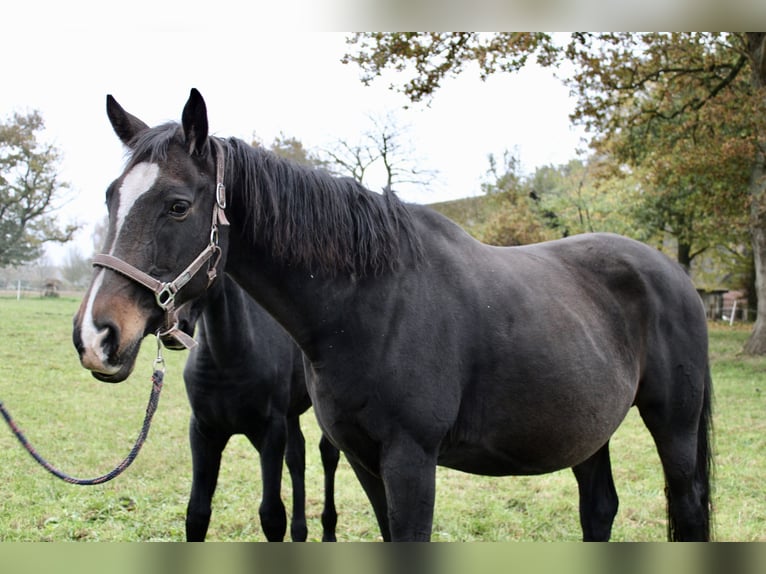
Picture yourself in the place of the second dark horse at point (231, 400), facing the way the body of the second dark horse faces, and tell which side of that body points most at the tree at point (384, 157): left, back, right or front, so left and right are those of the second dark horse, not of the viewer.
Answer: back

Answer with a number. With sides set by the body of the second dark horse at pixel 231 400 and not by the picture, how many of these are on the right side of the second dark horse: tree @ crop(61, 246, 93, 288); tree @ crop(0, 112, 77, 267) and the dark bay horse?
2

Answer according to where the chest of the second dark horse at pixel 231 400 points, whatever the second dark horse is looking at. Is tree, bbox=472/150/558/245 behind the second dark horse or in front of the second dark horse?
behind

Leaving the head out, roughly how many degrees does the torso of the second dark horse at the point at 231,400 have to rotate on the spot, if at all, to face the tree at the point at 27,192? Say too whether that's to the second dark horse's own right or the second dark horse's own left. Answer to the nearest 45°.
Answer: approximately 90° to the second dark horse's own right

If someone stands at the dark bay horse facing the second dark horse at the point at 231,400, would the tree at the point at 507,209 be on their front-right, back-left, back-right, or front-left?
front-right

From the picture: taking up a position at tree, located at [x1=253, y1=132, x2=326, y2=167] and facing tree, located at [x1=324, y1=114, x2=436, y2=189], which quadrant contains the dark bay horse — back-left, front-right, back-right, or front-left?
front-right

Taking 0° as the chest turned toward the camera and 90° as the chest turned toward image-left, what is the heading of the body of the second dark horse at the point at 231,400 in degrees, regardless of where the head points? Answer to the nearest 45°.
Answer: approximately 45°

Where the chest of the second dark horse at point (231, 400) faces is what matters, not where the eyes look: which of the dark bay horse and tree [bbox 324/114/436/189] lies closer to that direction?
the dark bay horse

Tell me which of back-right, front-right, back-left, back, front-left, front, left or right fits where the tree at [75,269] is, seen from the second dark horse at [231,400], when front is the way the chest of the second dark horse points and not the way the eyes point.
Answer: right

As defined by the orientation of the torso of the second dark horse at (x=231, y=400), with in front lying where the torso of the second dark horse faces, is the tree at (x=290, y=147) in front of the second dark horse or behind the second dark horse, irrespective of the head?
behind

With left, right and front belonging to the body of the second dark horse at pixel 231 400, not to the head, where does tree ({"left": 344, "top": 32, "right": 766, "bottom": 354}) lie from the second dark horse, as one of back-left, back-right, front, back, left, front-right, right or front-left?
back
